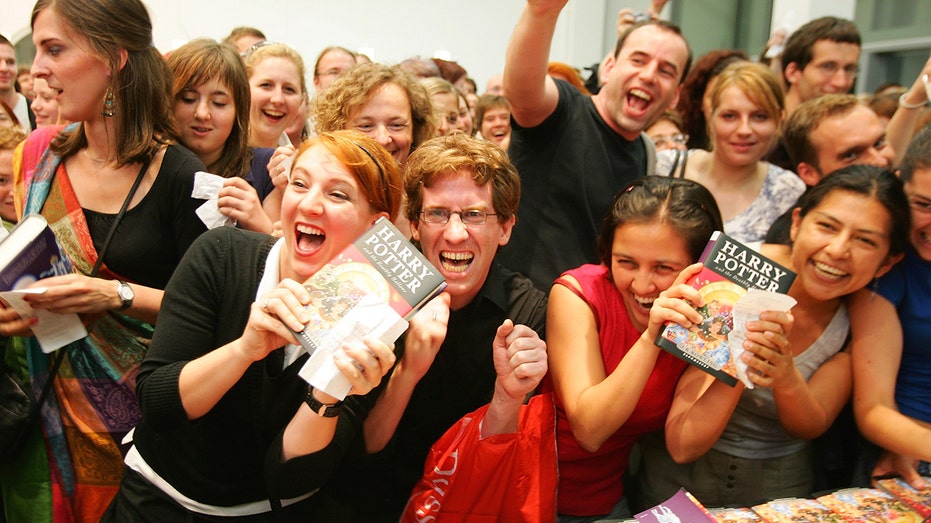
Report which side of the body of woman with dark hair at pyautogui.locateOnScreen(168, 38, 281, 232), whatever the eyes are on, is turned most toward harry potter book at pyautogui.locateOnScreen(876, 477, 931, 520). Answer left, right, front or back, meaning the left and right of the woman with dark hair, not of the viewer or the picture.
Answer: left

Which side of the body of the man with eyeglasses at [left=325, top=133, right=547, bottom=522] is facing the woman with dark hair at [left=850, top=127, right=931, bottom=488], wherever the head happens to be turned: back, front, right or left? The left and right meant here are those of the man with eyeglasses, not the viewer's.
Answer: left

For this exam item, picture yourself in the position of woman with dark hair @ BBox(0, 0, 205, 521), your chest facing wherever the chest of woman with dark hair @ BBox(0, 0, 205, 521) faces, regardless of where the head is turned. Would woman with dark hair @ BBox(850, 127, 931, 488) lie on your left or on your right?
on your left

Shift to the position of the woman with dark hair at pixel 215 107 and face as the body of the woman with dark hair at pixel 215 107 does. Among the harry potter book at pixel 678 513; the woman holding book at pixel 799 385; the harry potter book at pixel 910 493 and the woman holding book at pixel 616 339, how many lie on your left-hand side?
4

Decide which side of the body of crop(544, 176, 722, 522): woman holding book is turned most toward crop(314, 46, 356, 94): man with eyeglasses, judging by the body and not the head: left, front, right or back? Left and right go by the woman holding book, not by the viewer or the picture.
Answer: back

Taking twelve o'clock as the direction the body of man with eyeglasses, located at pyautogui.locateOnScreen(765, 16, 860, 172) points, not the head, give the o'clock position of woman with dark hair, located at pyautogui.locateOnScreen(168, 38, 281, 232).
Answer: The woman with dark hair is roughly at 3 o'clock from the man with eyeglasses.

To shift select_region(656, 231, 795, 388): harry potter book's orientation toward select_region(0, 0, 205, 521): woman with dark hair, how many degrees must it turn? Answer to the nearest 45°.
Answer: approximately 90° to its right

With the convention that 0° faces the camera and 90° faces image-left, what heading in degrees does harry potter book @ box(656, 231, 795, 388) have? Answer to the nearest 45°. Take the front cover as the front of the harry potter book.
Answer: approximately 0°

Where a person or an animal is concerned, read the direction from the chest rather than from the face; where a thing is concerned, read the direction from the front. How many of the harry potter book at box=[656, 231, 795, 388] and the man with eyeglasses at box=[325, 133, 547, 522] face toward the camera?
2

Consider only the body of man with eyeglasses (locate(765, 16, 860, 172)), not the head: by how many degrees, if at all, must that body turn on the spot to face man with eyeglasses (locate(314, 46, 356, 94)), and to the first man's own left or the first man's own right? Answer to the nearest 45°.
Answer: approximately 135° to the first man's own right

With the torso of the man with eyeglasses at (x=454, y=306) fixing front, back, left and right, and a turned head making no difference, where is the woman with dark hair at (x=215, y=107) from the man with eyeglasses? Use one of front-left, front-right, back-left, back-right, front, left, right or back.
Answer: back-right
